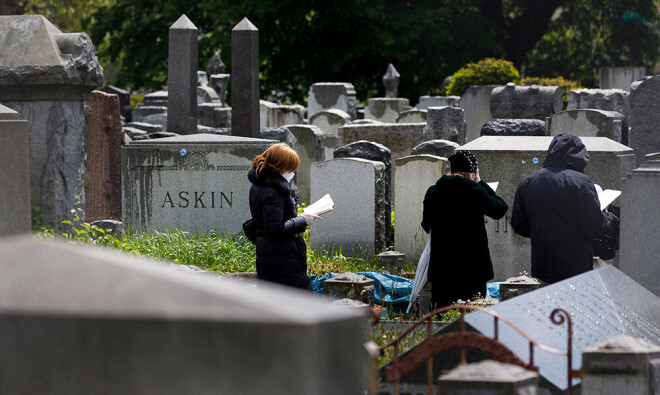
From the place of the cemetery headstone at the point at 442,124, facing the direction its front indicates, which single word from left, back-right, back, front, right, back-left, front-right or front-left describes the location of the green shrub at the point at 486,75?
back

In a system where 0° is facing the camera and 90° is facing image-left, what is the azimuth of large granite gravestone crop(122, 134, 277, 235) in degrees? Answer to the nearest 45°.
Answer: approximately 0°

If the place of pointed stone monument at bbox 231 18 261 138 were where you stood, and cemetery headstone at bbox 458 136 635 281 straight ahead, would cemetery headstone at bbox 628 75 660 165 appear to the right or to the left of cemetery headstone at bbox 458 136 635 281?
left

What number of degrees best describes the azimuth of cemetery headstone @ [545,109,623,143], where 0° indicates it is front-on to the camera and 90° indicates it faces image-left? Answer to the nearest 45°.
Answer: approximately 0°

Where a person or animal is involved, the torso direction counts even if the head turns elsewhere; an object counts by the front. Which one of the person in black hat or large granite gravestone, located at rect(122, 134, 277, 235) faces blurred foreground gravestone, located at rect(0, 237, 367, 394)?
the large granite gravestone

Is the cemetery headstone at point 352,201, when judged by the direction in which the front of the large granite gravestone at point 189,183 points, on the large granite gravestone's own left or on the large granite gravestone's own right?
on the large granite gravestone's own left

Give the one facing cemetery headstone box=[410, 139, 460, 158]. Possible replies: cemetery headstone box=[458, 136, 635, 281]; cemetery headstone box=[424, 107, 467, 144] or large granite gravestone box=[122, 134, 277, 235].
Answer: cemetery headstone box=[424, 107, 467, 144]

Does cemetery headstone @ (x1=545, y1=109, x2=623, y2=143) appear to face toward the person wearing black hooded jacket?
yes

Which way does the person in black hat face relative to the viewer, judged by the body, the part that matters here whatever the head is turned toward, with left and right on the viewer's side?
facing away from the viewer and to the right of the viewer

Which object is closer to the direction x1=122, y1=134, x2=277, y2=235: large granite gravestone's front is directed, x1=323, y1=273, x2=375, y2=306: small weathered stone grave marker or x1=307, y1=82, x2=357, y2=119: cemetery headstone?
the small weathered stone grave marker
